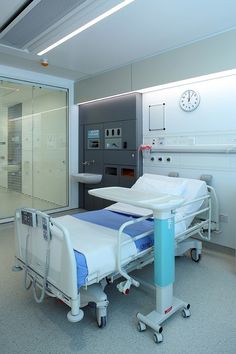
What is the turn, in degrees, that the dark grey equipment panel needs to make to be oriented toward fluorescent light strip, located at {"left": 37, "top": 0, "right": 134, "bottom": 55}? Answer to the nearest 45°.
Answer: approximately 45° to its left

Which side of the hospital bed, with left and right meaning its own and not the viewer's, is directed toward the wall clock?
back

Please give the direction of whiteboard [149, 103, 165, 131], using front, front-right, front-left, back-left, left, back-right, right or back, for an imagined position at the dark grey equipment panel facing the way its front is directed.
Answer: left

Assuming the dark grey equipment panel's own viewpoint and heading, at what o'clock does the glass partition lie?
The glass partition is roughly at 2 o'clock from the dark grey equipment panel.

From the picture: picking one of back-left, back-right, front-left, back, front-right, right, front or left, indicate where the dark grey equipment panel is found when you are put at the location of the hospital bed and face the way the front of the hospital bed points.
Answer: back-right

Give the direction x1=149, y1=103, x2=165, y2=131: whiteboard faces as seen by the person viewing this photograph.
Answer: facing the viewer and to the left of the viewer

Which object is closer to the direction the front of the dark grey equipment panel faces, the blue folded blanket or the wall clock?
the blue folded blanket

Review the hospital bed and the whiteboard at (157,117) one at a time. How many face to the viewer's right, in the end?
0

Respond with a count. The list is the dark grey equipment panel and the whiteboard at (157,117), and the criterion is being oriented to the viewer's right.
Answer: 0

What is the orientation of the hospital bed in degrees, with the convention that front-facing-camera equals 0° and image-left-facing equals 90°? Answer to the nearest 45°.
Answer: approximately 45°
